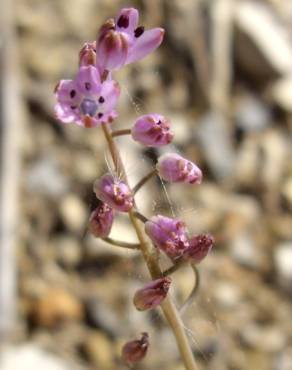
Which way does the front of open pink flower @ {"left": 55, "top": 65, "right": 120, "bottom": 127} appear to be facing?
toward the camera
